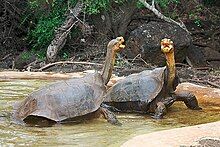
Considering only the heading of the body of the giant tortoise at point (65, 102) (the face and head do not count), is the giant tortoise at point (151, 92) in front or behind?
in front

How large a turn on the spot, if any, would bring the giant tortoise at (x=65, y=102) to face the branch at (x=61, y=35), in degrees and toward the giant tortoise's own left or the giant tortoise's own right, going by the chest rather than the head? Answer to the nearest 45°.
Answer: approximately 90° to the giant tortoise's own left

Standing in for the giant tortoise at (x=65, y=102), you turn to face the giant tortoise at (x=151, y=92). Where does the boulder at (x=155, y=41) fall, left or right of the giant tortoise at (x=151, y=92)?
left

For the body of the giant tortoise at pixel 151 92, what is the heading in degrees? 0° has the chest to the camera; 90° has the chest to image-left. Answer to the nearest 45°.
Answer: approximately 315°

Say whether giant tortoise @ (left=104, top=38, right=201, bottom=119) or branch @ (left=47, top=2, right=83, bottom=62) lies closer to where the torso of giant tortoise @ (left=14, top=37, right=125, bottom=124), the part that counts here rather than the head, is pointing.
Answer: the giant tortoise

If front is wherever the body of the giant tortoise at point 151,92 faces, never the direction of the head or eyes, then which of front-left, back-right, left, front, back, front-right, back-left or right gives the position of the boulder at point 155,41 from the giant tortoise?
back-left

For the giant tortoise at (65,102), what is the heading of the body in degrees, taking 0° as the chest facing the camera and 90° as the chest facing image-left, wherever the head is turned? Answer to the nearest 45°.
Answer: approximately 270°

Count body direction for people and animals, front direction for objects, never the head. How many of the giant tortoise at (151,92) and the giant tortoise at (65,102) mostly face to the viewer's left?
0

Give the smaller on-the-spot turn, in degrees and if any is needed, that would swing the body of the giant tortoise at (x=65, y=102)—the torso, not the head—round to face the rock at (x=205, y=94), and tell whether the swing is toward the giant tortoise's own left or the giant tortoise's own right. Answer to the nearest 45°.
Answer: approximately 45° to the giant tortoise's own left
